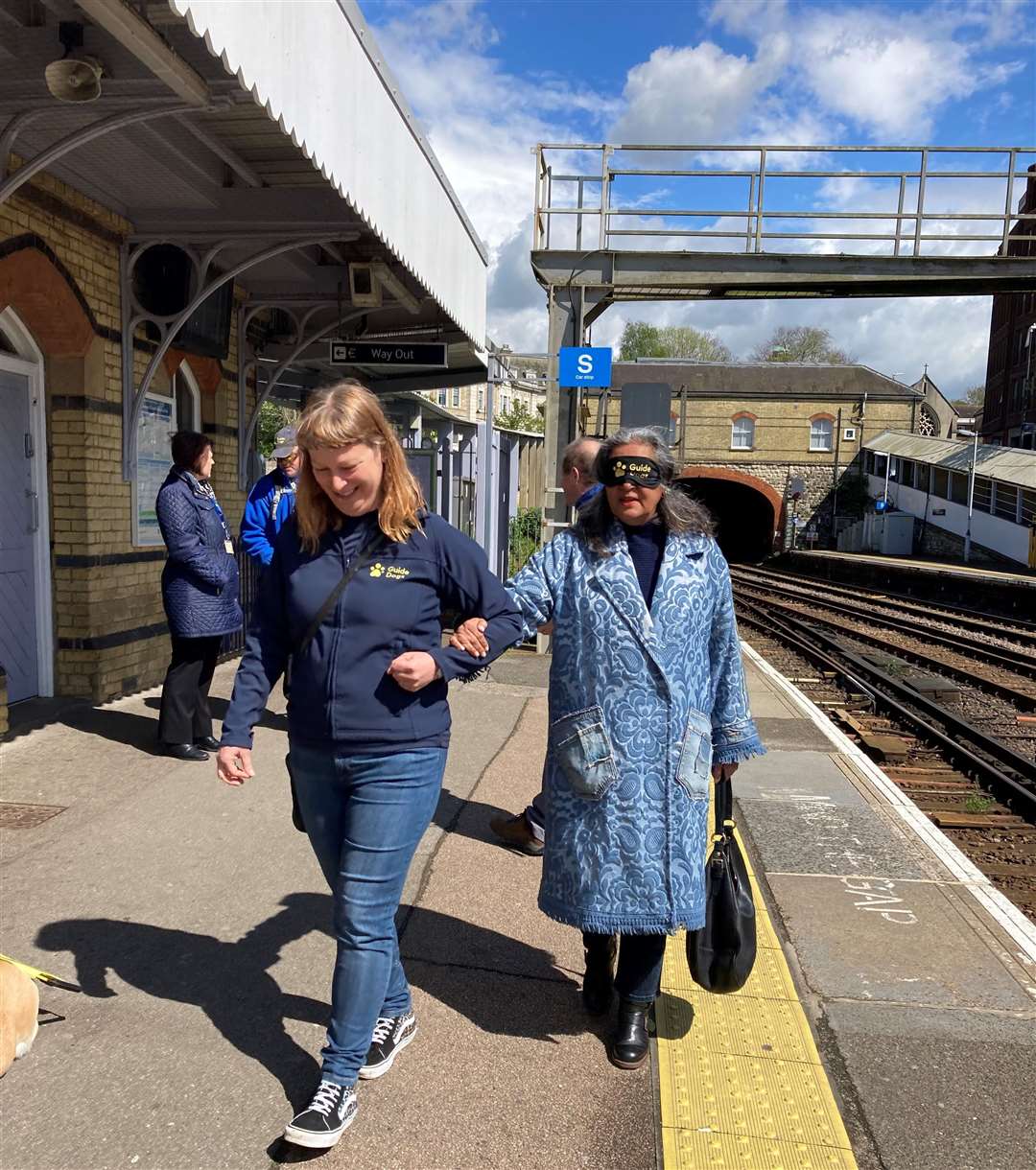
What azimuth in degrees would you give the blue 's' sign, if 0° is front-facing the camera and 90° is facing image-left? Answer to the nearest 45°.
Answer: approximately 0°

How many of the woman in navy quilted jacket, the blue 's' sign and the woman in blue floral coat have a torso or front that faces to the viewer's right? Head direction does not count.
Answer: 1

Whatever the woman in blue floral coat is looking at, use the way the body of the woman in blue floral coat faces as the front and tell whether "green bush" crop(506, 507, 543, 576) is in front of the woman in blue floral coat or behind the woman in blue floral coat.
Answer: behind

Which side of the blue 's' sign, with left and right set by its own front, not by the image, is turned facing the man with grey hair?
front

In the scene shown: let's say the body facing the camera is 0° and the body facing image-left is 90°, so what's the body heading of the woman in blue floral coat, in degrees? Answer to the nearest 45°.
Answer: approximately 0°

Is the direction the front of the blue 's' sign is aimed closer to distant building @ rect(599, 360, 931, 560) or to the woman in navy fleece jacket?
the woman in navy fleece jacket

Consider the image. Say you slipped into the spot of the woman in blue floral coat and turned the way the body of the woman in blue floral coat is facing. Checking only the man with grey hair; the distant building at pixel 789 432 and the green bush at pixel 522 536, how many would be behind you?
3

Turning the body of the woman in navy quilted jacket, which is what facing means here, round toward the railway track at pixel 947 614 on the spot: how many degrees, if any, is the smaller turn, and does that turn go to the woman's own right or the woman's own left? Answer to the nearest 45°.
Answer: approximately 45° to the woman's own left

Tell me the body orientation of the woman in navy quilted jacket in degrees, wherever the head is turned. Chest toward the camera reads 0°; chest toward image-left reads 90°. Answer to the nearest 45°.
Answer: approximately 270°

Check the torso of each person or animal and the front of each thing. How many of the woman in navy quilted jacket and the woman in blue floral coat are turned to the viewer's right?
1

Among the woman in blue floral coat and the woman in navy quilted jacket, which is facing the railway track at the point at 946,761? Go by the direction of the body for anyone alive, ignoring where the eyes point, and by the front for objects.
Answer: the woman in navy quilted jacket

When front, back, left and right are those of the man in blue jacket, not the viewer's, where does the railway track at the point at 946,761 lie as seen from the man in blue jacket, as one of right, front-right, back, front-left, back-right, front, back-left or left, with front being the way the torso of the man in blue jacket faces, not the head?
front-left
